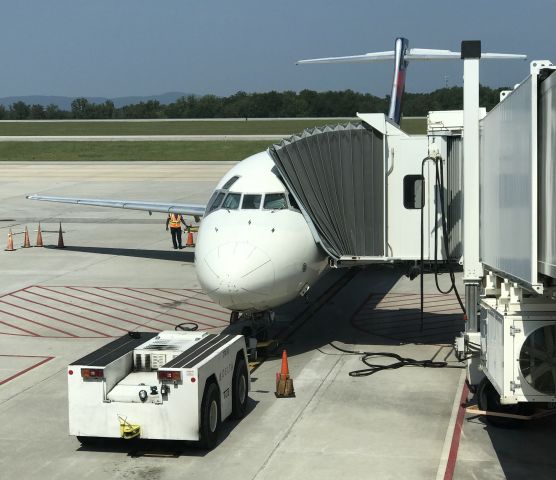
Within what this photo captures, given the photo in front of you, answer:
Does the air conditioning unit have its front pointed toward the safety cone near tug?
no

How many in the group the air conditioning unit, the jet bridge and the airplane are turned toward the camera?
2

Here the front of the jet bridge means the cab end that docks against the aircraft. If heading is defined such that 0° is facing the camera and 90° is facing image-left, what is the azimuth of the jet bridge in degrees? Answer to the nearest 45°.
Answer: approximately 90°

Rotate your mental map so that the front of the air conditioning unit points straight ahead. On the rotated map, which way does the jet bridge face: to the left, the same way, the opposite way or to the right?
to the right

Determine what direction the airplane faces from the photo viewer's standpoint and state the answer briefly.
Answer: facing the viewer

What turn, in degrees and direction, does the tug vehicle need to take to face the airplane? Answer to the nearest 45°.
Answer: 0° — it already faces it

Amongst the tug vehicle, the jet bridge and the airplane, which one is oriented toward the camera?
the airplane

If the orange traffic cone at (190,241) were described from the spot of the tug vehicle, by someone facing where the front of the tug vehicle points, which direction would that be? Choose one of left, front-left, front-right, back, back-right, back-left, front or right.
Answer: front-left

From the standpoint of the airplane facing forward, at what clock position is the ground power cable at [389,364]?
The ground power cable is roughly at 11 o'clock from the airplane.

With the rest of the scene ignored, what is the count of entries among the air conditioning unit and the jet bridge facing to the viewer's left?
1

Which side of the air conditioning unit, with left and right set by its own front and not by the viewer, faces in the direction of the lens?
front

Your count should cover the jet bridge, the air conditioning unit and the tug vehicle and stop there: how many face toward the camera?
1

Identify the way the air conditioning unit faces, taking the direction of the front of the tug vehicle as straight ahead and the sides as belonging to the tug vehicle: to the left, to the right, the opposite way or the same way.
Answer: the opposite way

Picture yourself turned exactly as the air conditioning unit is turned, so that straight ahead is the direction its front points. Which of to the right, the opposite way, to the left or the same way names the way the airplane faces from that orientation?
the same way

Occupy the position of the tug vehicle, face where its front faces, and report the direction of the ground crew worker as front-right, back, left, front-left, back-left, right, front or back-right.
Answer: front-left

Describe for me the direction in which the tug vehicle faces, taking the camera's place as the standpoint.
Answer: facing away from the viewer and to the right of the viewer
